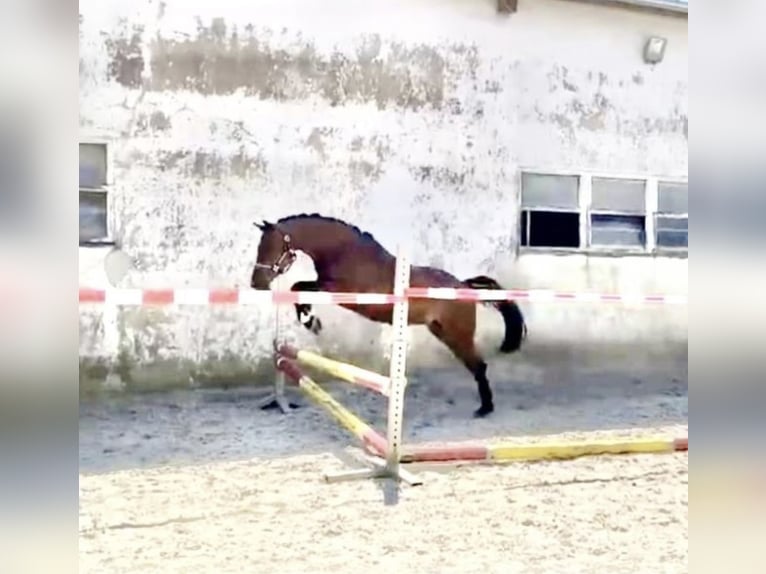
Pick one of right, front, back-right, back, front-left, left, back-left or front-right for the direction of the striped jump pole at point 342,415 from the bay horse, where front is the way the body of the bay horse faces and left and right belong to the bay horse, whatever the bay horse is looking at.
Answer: left

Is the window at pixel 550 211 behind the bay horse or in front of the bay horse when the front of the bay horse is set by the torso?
behind

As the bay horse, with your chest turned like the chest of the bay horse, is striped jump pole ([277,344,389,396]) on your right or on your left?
on your left

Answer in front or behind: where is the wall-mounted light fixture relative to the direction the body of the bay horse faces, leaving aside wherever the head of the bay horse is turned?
behind

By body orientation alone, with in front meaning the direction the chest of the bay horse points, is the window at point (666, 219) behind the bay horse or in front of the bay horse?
behind

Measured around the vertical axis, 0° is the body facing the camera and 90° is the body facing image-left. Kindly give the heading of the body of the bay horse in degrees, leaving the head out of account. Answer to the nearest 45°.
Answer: approximately 90°
